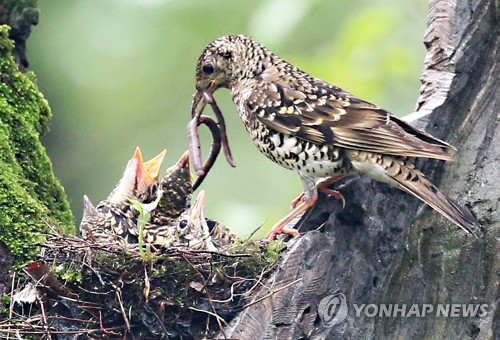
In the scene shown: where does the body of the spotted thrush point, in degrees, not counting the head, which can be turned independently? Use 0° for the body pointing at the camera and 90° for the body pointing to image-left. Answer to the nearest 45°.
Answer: approximately 90°
